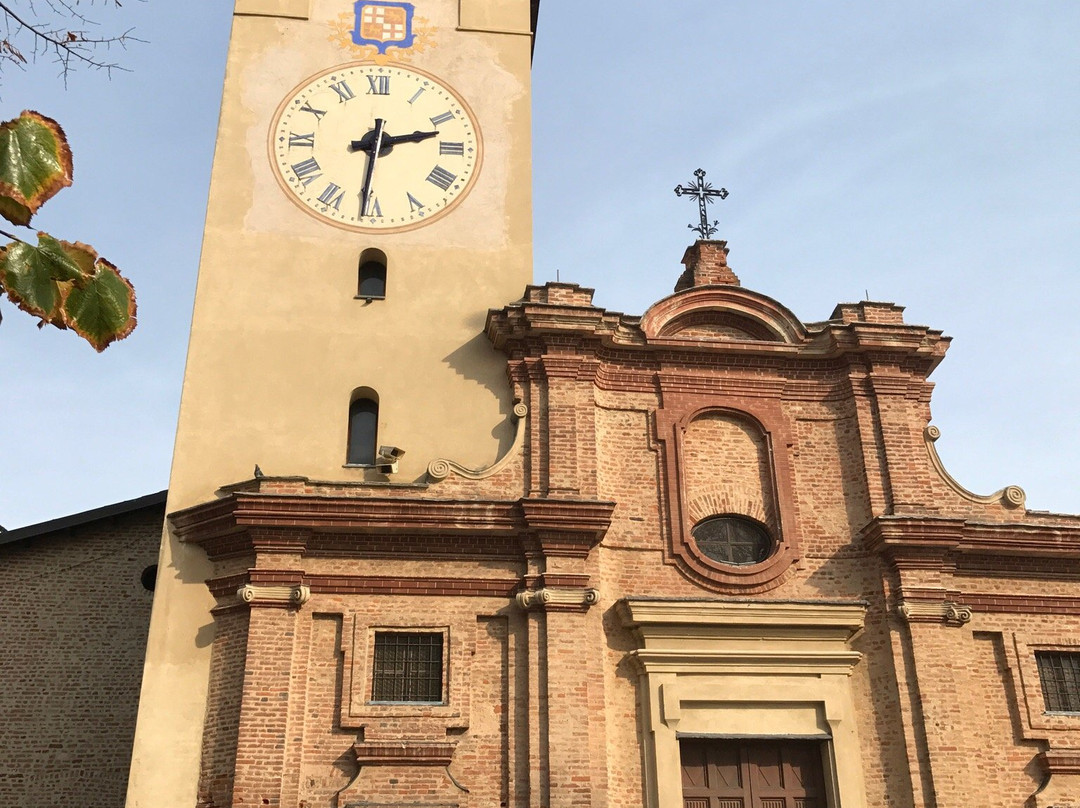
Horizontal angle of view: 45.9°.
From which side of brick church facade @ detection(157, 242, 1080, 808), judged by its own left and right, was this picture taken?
front
